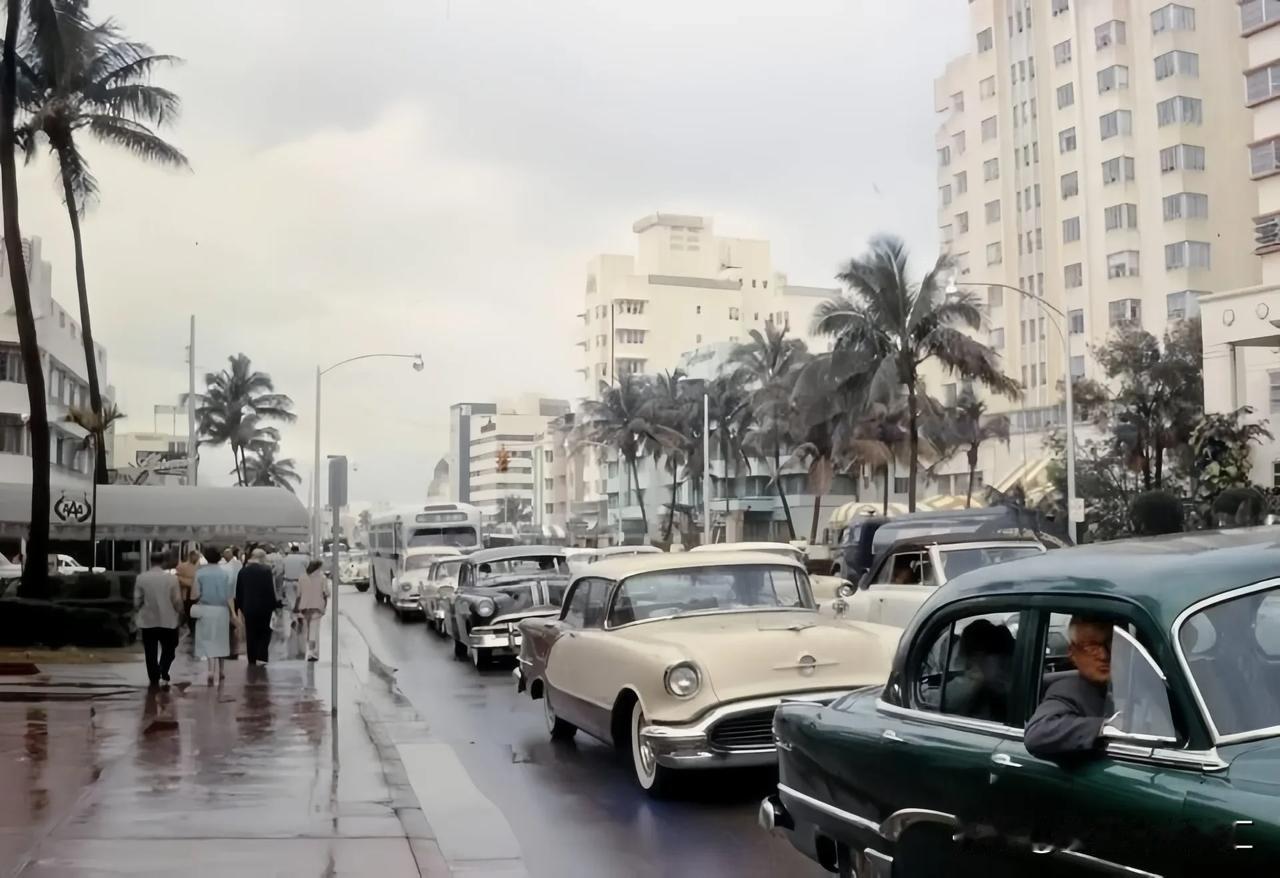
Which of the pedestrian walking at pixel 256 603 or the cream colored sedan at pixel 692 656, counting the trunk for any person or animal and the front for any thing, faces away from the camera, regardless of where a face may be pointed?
the pedestrian walking

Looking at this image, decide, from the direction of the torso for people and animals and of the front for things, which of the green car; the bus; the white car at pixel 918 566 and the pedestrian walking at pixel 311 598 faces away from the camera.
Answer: the pedestrian walking

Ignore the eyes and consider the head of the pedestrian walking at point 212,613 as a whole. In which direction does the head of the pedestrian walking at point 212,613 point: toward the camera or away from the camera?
away from the camera

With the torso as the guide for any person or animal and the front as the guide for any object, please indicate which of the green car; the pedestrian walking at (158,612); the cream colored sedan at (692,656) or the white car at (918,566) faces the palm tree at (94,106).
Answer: the pedestrian walking

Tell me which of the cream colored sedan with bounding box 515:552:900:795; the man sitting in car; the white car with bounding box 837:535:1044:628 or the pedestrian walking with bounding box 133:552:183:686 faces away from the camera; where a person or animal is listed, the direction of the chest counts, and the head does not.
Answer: the pedestrian walking

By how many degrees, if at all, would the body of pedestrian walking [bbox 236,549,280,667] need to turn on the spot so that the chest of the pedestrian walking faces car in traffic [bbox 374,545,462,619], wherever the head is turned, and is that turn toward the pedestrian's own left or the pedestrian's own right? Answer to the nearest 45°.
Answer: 0° — they already face it

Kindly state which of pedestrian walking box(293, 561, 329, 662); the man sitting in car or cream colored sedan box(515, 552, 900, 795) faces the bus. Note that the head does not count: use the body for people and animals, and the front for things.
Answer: the pedestrian walking

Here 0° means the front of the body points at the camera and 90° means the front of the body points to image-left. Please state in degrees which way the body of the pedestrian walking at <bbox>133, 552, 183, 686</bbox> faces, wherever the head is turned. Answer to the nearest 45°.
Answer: approximately 180°

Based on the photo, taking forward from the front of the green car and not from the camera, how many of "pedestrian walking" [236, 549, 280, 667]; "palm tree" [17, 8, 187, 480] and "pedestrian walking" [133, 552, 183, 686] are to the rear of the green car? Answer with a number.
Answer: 3

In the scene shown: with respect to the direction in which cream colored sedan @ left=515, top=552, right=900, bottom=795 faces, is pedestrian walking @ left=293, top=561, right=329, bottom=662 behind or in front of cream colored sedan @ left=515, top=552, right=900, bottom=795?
behind

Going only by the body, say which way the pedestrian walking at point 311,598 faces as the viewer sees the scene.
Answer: away from the camera

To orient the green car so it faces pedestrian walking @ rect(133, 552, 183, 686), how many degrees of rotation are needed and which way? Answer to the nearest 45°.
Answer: approximately 180°

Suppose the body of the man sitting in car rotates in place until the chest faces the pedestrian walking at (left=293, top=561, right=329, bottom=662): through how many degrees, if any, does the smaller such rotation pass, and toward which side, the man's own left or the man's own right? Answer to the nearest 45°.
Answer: approximately 180°

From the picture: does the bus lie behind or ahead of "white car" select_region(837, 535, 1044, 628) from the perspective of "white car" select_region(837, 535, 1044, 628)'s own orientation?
behind

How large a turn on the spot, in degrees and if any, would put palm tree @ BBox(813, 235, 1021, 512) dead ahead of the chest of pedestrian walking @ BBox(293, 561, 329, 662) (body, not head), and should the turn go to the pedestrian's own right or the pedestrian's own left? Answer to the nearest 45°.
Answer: approximately 45° to the pedestrian's own right
